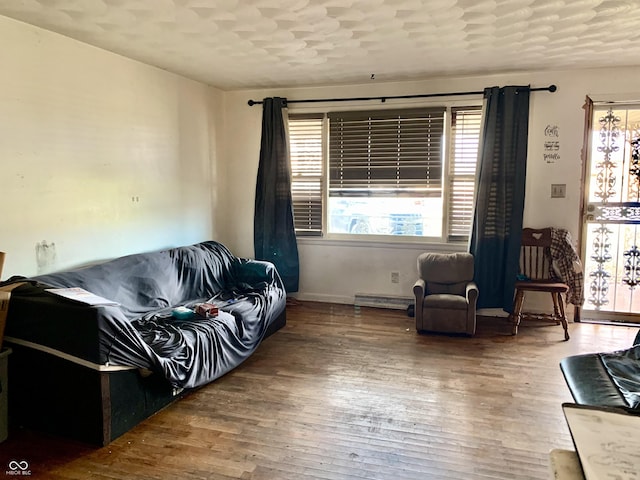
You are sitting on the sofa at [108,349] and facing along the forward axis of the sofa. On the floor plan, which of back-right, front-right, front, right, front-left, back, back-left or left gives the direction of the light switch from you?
front-left

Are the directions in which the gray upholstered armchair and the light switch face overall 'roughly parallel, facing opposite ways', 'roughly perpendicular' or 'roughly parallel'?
roughly parallel

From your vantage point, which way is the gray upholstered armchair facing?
toward the camera

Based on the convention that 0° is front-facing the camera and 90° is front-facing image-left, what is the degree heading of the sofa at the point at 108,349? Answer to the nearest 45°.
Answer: approximately 315°

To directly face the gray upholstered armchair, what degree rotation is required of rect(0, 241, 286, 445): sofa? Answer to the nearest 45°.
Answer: approximately 45° to its left

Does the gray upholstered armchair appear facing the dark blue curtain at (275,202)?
no

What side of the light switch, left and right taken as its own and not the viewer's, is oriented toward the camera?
front

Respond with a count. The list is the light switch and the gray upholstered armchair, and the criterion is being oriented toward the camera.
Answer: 2

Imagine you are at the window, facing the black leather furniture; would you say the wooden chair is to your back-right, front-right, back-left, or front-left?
front-left

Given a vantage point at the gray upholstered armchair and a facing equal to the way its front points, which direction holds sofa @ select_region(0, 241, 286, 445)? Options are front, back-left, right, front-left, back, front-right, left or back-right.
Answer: front-right

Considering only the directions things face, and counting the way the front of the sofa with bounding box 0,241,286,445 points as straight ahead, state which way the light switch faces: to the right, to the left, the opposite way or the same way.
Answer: to the right

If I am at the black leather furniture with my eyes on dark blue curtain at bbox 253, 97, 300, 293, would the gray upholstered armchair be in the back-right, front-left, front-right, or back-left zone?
front-right

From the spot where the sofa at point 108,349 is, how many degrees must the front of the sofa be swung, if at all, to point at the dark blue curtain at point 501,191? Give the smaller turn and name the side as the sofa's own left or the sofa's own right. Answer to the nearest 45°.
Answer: approximately 45° to the sofa's own left

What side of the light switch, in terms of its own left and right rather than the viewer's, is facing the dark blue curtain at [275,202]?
right

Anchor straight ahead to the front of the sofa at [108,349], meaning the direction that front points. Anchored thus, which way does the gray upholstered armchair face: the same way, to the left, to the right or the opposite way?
to the right

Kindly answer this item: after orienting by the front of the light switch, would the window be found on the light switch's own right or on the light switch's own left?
on the light switch's own right

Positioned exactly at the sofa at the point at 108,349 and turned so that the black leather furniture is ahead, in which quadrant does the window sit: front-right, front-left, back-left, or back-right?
front-left

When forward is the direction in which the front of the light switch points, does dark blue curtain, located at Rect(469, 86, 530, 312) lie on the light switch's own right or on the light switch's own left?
on the light switch's own right
